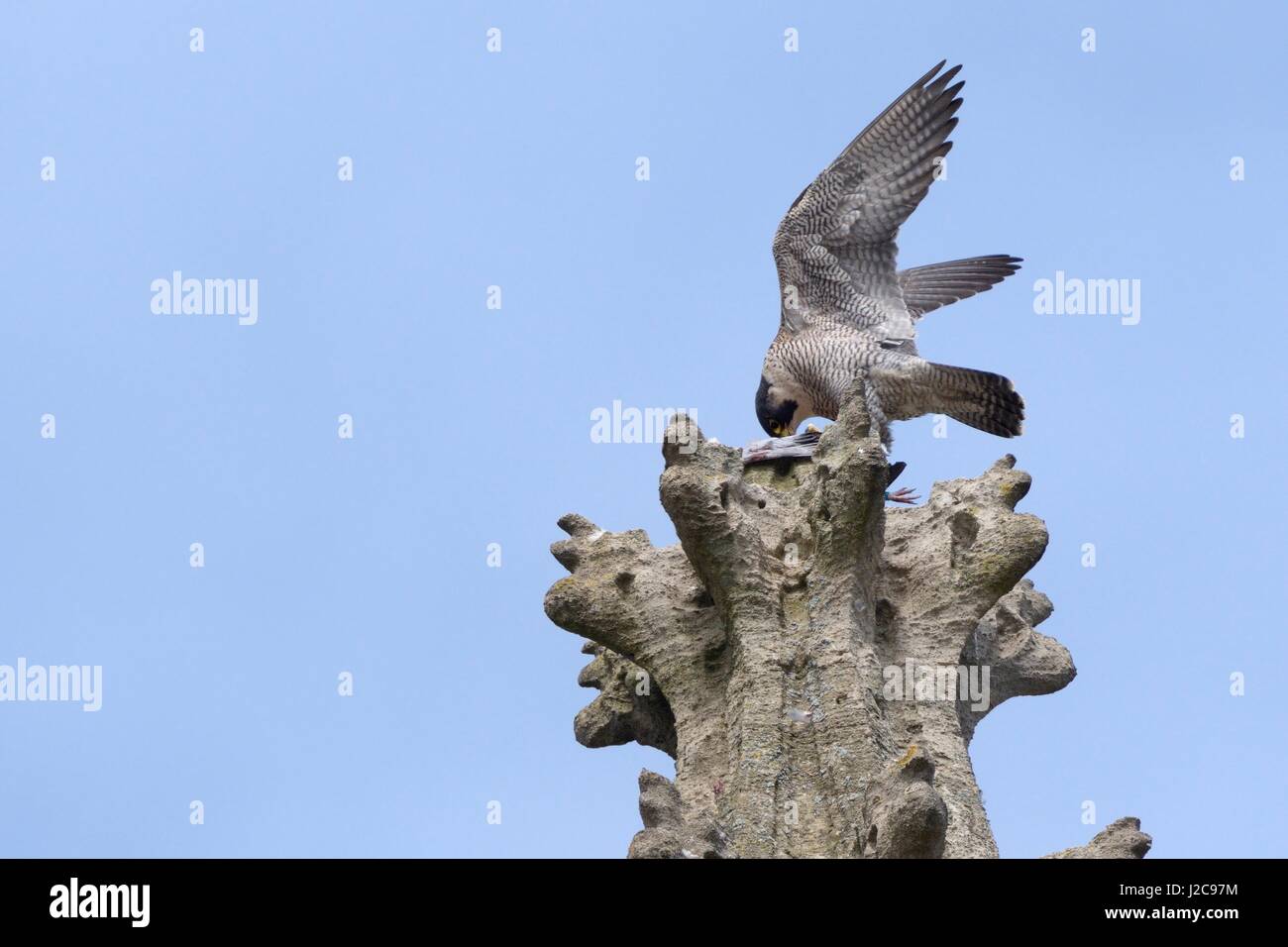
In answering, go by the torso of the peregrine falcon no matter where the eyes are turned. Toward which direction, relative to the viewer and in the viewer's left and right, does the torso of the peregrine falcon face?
facing to the left of the viewer
